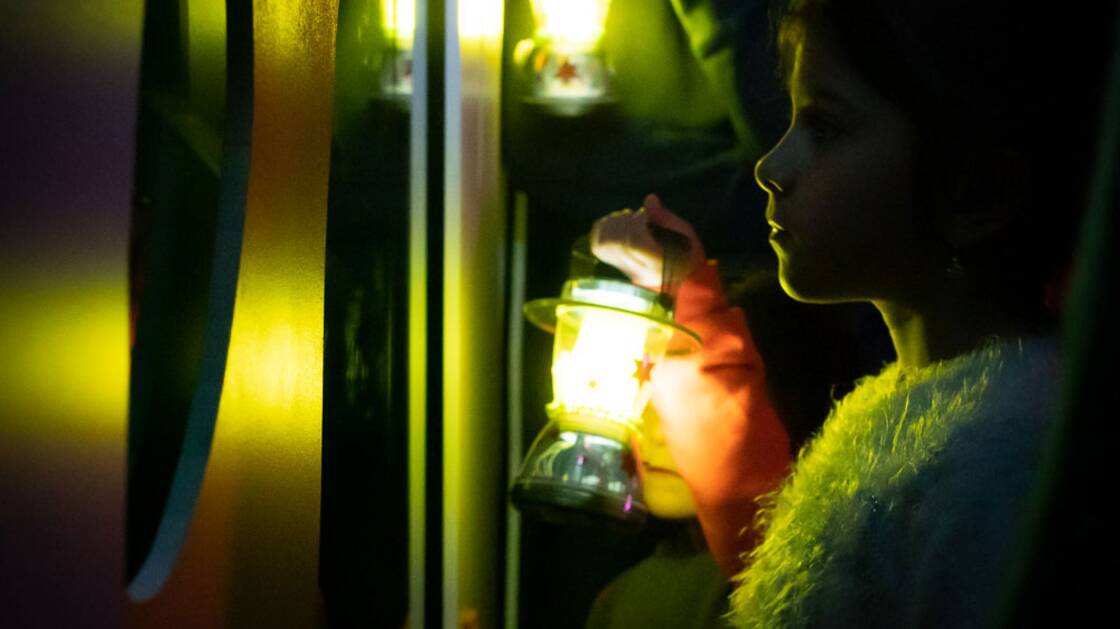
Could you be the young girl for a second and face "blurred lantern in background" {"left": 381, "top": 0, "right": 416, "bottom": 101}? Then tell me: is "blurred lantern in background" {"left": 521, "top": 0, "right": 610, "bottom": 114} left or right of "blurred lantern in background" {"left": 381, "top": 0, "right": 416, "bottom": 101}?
right

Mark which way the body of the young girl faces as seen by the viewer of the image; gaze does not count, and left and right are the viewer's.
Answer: facing to the left of the viewer

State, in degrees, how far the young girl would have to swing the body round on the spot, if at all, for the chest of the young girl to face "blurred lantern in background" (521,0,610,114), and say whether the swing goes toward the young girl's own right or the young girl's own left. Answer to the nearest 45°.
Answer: approximately 45° to the young girl's own right

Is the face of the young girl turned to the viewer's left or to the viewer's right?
to the viewer's left
